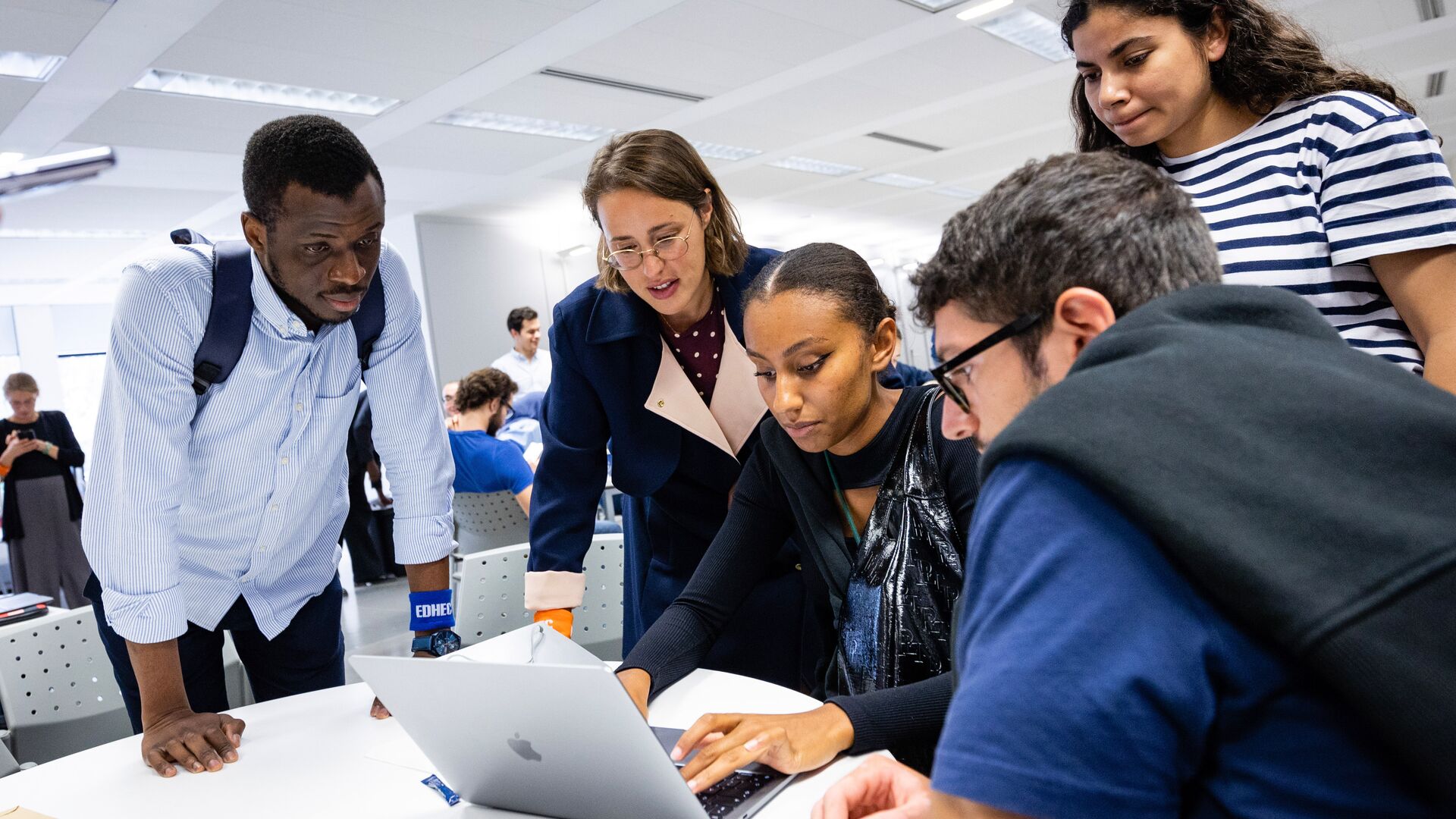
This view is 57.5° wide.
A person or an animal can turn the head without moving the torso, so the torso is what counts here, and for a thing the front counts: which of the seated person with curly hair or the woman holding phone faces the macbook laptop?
the woman holding phone

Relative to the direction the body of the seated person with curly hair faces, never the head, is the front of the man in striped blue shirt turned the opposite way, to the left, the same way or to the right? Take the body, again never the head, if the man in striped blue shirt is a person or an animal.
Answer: to the right

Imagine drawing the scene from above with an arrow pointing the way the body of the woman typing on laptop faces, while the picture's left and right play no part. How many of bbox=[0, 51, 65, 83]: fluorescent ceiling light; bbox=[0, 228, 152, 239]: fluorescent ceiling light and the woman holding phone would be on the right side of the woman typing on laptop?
3

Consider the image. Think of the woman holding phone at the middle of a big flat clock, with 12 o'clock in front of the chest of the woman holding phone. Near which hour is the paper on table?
The paper on table is roughly at 12 o'clock from the woman holding phone.

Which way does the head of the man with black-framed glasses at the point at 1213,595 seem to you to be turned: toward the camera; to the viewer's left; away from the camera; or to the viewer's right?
to the viewer's left

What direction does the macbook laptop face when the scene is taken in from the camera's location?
facing away from the viewer and to the right of the viewer

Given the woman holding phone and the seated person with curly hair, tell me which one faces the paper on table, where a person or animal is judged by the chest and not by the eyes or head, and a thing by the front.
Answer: the woman holding phone

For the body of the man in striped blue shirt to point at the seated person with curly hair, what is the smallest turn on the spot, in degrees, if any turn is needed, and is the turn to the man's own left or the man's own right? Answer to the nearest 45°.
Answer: approximately 135° to the man's own left

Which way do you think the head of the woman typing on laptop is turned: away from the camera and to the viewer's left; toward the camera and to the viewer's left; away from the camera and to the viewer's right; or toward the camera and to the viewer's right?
toward the camera and to the viewer's left

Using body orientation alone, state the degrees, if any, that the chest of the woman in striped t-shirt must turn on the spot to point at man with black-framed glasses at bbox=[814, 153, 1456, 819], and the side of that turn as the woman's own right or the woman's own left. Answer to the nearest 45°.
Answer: approximately 45° to the woman's own left

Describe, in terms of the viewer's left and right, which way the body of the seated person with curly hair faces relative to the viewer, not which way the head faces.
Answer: facing away from the viewer and to the right of the viewer
